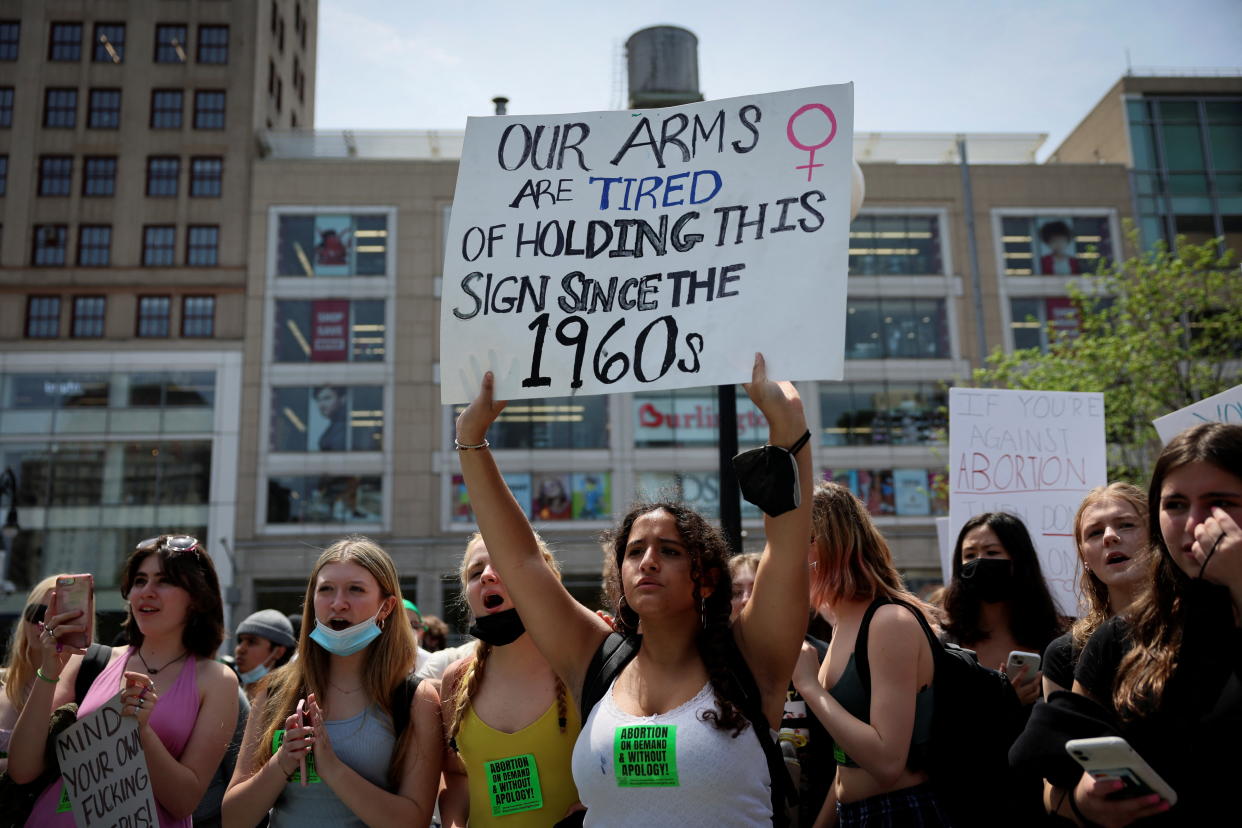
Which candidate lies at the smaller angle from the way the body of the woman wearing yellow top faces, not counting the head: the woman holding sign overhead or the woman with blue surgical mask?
the woman holding sign overhead

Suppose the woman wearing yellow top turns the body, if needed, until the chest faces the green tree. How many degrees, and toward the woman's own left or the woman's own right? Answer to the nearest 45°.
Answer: approximately 135° to the woman's own left

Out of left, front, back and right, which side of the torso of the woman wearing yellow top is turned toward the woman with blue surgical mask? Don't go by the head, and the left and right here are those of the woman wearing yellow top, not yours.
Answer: right

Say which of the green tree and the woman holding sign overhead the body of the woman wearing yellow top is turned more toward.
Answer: the woman holding sign overhead

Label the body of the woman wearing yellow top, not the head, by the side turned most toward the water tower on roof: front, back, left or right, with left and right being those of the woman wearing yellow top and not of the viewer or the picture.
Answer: back

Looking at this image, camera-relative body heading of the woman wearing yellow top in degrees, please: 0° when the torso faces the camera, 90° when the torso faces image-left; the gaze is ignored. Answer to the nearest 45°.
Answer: approximately 0°
